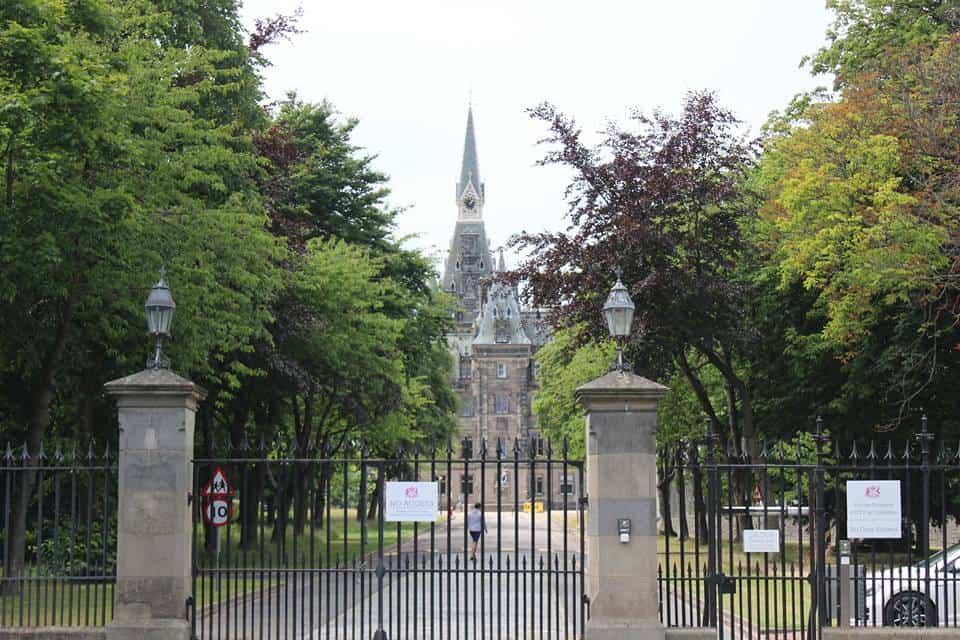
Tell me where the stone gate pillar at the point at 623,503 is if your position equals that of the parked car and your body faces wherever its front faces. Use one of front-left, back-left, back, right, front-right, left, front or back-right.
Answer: front-left

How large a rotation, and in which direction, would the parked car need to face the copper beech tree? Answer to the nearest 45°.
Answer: approximately 90° to its right

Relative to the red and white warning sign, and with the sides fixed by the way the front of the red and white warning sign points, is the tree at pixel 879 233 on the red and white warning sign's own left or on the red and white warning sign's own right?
on the red and white warning sign's own left

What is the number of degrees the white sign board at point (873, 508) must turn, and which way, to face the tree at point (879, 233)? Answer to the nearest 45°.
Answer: approximately 180°

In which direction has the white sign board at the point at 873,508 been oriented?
toward the camera

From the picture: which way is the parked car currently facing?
to the viewer's left

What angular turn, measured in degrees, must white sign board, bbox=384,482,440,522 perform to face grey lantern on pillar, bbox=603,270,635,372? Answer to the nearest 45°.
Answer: approximately 90° to its left

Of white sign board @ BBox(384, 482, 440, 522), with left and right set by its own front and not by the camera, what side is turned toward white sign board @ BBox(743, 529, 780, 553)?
left

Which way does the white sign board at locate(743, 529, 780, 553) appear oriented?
toward the camera

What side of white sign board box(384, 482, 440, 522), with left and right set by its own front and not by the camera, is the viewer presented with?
front
